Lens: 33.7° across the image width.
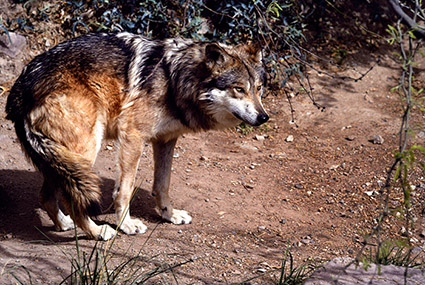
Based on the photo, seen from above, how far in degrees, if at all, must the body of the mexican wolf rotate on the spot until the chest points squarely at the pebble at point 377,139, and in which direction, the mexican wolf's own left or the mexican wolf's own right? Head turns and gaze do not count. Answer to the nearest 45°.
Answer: approximately 45° to the mexican wolf's own left

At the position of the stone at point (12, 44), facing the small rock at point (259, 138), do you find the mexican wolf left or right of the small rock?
right

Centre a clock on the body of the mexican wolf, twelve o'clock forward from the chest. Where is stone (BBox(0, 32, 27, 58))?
The stone is roughly at 8 o'clock from the mexican wolf.

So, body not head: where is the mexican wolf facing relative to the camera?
to the viewer's right

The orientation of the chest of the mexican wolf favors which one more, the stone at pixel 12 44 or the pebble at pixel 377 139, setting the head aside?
the pebble

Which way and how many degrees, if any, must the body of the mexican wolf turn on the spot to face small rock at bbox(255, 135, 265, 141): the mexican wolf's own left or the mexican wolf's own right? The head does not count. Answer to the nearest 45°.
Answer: approximately 45° to the mexican wolf's own left

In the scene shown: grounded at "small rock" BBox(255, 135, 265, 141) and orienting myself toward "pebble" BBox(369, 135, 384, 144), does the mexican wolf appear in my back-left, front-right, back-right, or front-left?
back-right
